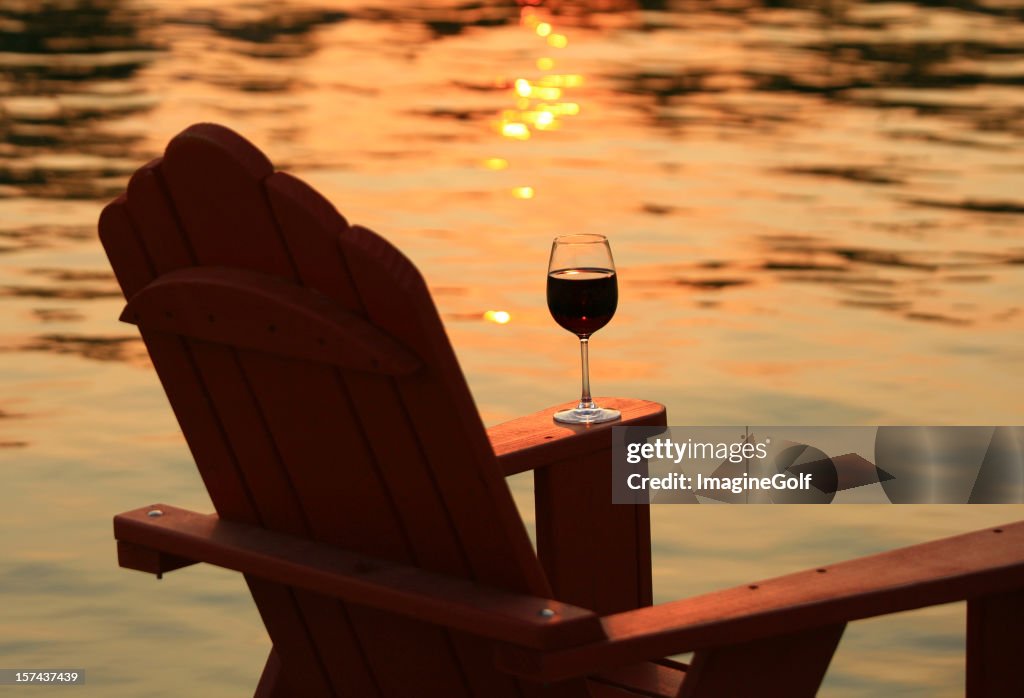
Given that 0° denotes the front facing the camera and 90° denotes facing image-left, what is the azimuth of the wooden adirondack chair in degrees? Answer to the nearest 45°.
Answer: approximately 225°
